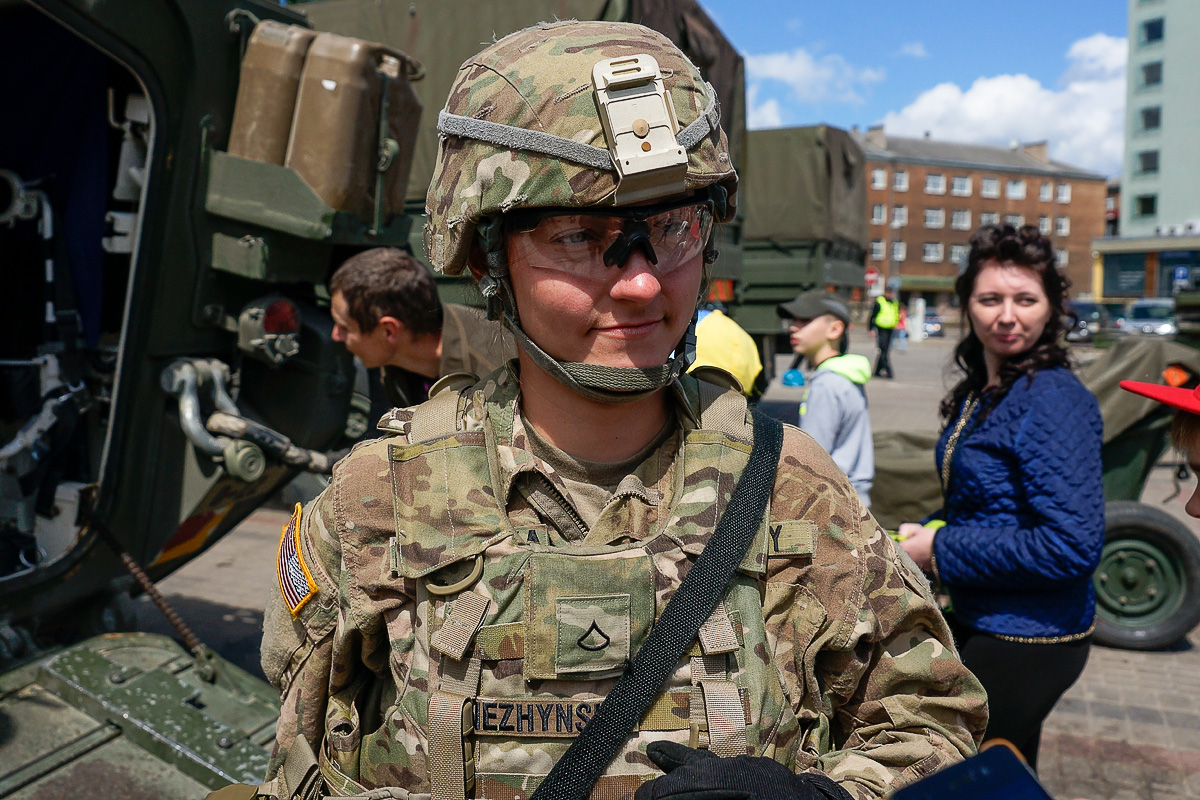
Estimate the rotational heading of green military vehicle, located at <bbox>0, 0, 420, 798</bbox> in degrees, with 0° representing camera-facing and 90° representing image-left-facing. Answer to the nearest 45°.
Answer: approximately 135°

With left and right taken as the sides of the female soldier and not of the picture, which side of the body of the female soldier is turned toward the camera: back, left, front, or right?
front

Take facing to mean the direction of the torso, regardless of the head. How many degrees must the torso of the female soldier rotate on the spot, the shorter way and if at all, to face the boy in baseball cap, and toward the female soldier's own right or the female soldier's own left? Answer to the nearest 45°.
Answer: approximately 180°

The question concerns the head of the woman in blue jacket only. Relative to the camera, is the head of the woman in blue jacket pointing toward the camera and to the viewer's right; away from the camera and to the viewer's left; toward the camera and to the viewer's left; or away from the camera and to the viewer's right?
toward the camera and to the viewer's left

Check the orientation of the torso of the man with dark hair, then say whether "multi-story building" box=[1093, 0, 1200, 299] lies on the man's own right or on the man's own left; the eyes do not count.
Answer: on the man's own right

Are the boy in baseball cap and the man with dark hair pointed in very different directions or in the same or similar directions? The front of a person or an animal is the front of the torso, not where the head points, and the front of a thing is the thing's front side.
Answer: same or similar directions

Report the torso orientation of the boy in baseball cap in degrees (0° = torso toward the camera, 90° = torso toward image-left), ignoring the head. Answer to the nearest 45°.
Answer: approximately 90°

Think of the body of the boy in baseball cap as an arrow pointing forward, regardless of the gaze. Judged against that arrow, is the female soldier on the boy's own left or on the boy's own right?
on the boy's own left

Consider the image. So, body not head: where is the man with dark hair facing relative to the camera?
to the viewer's left

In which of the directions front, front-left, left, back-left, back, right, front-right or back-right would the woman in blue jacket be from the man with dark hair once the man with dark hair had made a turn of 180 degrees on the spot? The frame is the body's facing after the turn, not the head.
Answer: front-right

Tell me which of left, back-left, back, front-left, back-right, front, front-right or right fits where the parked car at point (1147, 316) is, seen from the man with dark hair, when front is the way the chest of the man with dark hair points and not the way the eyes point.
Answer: back-right

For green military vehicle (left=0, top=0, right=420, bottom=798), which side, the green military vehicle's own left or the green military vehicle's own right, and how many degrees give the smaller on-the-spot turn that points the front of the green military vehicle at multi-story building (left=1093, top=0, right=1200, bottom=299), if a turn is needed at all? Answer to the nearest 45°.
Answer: approximately 90° to the green military vehicle's own right

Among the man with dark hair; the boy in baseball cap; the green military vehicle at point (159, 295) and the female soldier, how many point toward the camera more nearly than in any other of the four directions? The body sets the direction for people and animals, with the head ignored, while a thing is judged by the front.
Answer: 1

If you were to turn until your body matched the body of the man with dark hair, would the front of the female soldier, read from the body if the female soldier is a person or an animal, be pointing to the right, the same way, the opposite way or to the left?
to the left

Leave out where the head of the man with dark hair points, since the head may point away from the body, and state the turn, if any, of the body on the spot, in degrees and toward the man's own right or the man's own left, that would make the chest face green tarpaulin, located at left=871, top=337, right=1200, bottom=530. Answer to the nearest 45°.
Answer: approximately 180°

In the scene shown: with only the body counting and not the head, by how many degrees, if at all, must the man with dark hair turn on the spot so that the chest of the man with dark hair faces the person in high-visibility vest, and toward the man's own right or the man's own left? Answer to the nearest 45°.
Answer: approximately 135° to the man's own right
